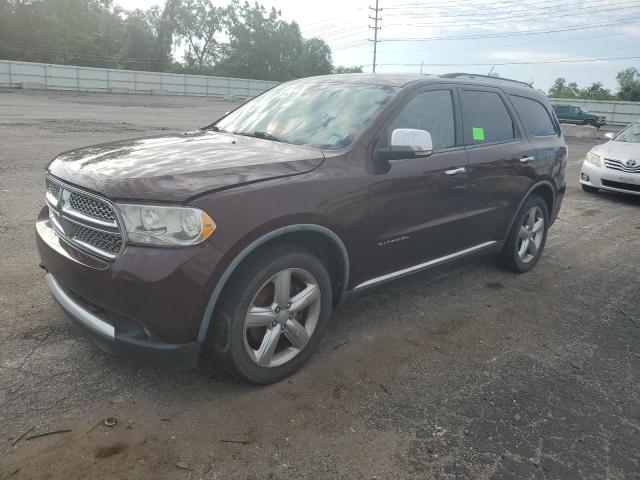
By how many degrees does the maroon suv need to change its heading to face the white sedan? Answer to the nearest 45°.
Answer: approximately 180°

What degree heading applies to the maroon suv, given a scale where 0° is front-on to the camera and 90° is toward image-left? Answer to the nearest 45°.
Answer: approximately 45°

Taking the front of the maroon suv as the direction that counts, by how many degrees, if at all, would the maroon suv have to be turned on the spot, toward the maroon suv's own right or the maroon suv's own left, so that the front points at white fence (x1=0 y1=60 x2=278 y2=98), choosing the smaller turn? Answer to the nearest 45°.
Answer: approximately 135° to the maroon suv's own right
